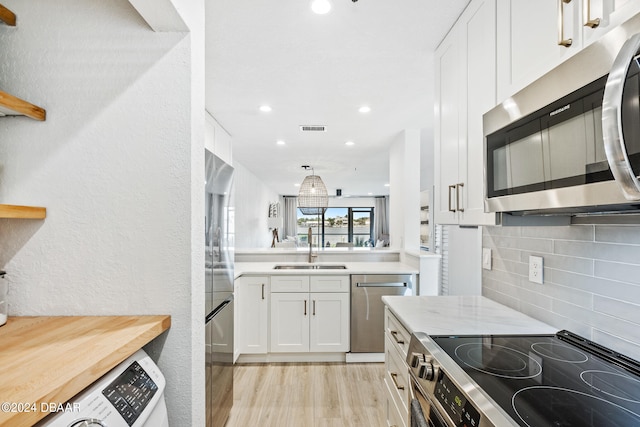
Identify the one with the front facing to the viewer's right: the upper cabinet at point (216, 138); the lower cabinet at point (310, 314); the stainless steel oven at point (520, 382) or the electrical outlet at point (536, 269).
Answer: the upper cabinet

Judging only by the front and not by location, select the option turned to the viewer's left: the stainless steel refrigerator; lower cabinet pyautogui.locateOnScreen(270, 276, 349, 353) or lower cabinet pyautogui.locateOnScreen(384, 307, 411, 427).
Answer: lower cabinet pyautogui.locateOnScreen(384, 307, 411, 427)

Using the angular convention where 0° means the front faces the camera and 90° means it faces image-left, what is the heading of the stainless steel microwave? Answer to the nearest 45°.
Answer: approximately 45°

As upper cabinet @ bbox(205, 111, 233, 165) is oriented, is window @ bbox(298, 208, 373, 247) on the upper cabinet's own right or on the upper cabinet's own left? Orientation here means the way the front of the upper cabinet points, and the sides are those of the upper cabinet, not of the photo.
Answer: on the upper cabinet's own left

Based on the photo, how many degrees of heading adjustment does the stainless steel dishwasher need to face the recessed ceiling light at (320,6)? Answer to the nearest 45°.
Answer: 0° — it already faces it

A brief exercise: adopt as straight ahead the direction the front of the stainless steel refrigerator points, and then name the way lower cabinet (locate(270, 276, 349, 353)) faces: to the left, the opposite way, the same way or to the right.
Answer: to the right

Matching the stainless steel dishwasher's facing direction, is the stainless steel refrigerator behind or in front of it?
in front

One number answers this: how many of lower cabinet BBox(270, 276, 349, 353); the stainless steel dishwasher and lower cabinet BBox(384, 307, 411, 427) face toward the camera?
2

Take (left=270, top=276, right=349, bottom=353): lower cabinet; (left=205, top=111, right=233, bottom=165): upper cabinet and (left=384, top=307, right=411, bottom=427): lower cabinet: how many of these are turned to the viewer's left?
1

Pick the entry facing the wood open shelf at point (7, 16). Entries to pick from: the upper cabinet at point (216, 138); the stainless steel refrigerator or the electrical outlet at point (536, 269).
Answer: the electrical outlet

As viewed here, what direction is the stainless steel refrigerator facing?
to the viewer's right

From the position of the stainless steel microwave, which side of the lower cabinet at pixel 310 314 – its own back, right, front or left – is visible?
front

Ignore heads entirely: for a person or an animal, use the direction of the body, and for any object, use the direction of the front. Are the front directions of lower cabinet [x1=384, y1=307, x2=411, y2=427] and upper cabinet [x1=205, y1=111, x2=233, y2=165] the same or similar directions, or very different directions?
very different directions

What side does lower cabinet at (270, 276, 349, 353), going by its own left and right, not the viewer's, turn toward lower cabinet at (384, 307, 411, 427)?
front
